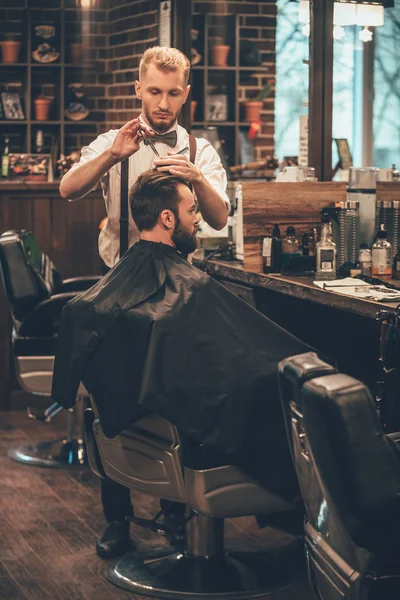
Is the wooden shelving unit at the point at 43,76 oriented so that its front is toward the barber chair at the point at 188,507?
yes

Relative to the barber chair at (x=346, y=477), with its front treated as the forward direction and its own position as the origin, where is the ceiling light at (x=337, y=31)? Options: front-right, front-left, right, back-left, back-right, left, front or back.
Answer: front-left

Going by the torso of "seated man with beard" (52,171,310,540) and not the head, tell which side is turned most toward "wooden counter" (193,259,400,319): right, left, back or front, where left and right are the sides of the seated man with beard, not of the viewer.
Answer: front

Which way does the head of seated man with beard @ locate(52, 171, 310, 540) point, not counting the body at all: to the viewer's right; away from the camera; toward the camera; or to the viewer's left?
to the viewer's right

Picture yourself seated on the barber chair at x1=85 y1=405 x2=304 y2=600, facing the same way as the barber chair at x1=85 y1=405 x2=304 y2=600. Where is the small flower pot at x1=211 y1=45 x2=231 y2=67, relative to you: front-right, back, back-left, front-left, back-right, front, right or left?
front-left

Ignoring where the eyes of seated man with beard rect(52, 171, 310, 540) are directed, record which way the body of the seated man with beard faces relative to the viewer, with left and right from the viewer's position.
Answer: facing away from the viewer and to the right of the viewer

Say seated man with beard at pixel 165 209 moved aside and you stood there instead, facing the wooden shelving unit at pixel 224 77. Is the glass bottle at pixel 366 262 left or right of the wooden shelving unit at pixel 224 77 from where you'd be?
right

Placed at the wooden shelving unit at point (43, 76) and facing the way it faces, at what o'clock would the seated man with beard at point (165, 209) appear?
The seated man with beard is roughly at 12 o'clock from the wooden shelving unit.

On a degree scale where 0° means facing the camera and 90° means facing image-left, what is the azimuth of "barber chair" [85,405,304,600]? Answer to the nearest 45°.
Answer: approximately 225°

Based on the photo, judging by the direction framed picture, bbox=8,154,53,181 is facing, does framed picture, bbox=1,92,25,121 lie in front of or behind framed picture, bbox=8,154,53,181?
behind

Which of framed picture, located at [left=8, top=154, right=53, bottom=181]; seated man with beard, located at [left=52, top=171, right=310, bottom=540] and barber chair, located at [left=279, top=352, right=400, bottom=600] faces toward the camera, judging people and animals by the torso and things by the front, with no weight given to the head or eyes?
the framed picture

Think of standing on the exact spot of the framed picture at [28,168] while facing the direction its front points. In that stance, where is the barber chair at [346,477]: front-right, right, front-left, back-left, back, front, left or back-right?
front

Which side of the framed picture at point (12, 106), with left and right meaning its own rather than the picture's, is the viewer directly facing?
front
